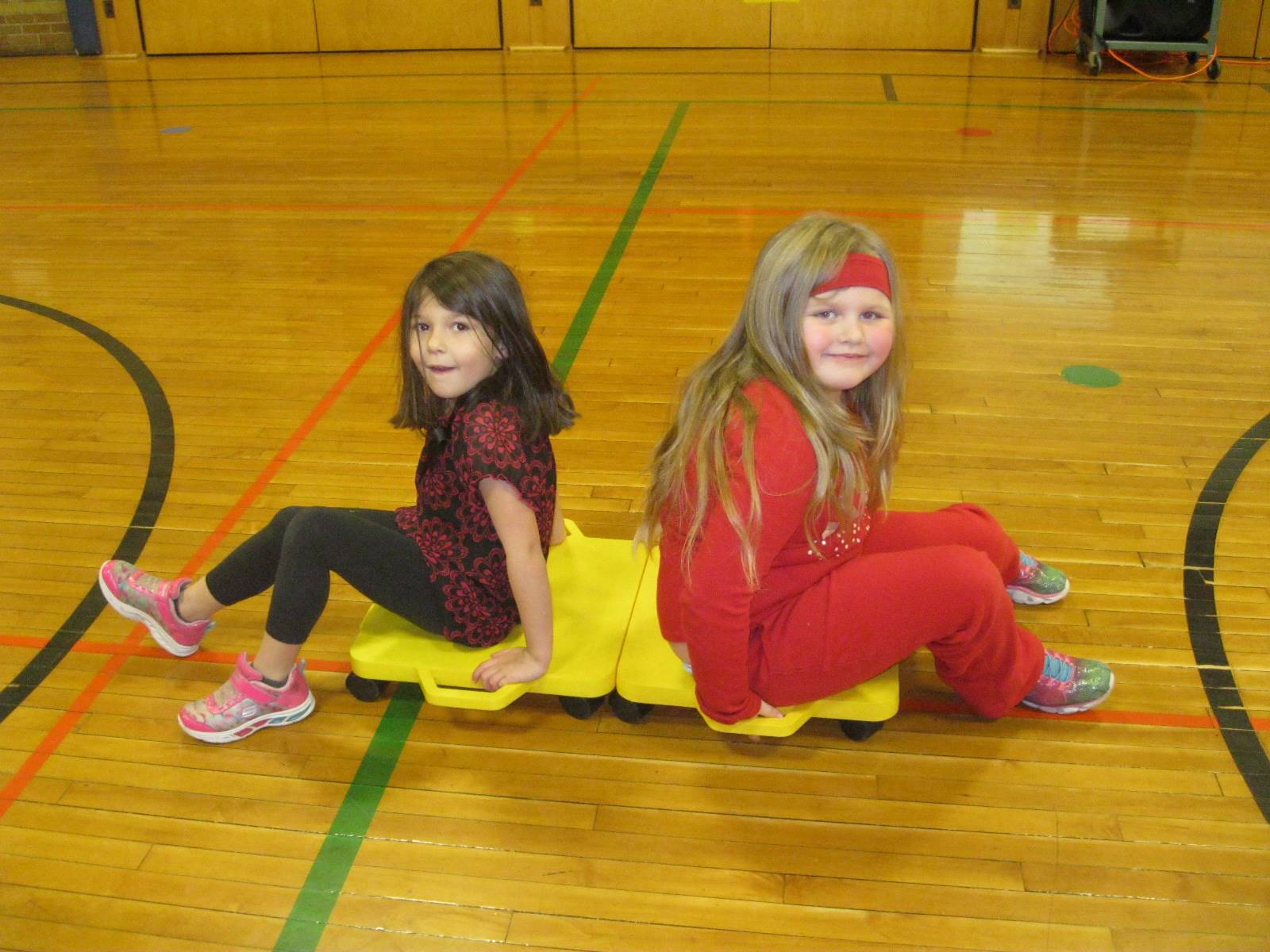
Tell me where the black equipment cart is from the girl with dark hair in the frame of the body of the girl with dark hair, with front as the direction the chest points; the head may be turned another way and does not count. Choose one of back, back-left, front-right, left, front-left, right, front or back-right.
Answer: back-right

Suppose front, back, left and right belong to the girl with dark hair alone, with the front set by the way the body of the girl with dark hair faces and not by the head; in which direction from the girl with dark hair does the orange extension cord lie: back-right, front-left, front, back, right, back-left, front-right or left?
back-right

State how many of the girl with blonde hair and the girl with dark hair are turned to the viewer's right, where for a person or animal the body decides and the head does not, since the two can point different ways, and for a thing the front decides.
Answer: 1

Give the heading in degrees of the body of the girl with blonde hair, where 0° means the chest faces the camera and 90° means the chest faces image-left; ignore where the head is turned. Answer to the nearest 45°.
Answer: approximately 270°

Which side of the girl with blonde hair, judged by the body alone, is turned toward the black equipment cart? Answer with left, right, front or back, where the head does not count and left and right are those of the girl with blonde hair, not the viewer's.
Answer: left

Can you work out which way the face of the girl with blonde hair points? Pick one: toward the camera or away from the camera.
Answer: toward the camera

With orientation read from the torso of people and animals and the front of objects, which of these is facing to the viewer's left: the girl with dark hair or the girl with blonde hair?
the girl with dark hair

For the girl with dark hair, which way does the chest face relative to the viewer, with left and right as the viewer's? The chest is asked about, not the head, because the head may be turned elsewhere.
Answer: facing to the left of the viewer

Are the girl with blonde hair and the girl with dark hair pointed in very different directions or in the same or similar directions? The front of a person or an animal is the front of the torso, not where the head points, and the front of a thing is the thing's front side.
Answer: very different directions
